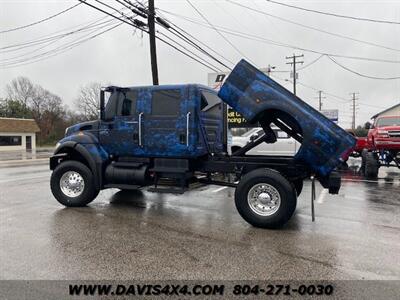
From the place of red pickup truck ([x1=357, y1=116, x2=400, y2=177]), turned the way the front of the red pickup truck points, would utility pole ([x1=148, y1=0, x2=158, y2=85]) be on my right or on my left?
on my right

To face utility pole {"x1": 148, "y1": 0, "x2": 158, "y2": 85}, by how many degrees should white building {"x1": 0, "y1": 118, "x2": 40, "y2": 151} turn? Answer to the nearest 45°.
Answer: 0° — it already faces it

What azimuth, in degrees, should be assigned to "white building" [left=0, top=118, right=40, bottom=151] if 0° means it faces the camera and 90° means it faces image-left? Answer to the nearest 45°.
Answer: approximately 0°

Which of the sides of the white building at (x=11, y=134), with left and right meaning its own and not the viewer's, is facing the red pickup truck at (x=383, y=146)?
front
